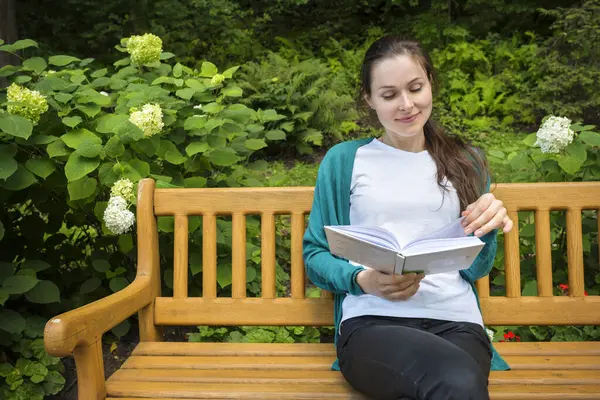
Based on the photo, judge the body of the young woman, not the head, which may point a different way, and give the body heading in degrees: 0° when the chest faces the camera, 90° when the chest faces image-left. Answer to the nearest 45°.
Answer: approximately 0°

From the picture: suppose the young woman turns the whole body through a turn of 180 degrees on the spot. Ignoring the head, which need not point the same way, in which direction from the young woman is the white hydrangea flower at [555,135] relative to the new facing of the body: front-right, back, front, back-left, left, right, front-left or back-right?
front-right

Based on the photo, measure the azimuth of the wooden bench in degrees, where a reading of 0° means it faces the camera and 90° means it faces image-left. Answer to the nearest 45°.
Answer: approximately 0°
